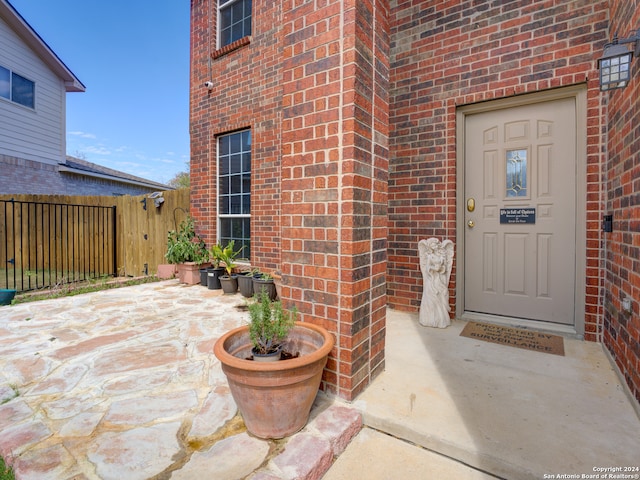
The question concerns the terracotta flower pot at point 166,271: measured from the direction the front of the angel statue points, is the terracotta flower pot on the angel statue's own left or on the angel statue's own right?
on the angel statue's own right

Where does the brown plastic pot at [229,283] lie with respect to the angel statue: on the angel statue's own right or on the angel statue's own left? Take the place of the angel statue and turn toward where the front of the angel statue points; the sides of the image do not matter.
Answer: on the angel statue's own right

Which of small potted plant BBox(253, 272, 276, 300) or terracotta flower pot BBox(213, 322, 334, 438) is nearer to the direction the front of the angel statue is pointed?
the terracotta flower pot

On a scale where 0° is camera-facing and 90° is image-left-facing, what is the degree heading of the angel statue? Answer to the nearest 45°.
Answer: approximately 0°

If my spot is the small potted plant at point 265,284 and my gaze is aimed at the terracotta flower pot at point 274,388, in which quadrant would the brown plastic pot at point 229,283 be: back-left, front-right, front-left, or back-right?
back-right

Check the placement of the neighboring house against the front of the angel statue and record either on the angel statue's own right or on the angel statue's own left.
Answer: on the angel statue's own right

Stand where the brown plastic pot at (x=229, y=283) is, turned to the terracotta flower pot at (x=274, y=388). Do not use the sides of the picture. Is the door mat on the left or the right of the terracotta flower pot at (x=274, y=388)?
left

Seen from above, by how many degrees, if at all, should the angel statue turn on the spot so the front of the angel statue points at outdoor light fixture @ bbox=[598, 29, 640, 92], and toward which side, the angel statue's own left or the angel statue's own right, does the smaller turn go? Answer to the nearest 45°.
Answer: approximately 45° to the angel statue's own left
